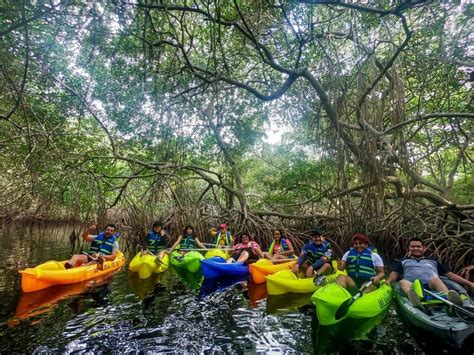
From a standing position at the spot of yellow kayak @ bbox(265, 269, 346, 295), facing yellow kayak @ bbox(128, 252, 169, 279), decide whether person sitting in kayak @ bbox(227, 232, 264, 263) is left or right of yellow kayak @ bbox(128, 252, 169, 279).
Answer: right

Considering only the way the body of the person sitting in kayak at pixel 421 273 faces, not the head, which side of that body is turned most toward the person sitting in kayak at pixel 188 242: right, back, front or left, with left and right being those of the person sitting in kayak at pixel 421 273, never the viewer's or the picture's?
right

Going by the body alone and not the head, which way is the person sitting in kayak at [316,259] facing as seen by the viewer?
toward the camera

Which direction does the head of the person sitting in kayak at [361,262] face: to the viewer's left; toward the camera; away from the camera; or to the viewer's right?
toward the camera

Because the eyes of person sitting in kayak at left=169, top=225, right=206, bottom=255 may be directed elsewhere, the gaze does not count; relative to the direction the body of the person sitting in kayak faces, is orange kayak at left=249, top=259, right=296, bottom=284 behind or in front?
in front

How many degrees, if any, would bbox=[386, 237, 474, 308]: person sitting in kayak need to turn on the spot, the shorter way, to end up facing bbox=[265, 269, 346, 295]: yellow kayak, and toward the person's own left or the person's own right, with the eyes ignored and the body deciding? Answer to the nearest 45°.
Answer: approximately 90° to the person's own right

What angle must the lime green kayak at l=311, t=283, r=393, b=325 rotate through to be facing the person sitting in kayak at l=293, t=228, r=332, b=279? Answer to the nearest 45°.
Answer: approximately 135° to its right

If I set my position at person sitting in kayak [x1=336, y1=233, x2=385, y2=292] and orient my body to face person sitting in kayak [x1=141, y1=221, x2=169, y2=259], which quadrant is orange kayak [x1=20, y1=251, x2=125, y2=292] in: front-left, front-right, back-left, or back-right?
front-left

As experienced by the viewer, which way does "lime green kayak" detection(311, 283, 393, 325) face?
facing the viewer and to the left of the viewer

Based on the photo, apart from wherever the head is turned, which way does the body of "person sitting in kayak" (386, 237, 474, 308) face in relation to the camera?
toward the camera

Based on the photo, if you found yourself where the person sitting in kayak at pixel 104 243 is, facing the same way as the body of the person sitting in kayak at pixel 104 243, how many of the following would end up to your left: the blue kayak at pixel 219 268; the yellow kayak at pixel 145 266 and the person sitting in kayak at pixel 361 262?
3

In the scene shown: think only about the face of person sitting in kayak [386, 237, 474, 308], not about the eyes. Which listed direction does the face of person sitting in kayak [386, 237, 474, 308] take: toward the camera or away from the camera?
toward the camera

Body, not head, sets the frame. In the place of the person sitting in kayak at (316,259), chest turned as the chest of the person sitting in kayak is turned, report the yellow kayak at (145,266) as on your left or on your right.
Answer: on your right
